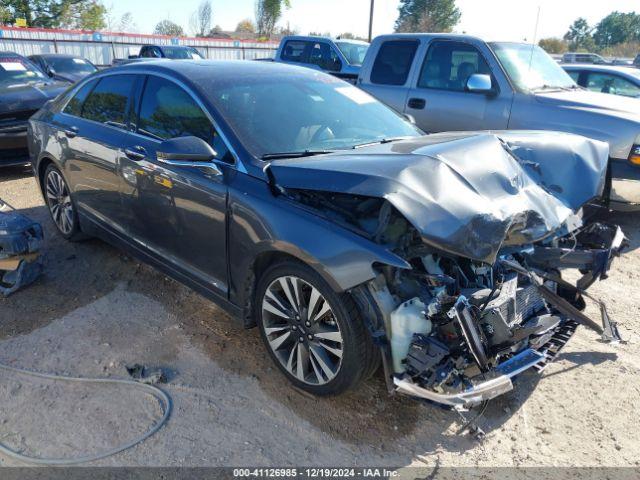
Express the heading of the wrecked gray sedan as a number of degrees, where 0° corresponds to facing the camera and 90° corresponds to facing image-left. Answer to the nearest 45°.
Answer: approximately 315°

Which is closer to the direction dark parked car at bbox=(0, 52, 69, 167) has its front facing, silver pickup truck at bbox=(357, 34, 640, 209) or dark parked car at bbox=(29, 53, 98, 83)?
the silver pickup truck

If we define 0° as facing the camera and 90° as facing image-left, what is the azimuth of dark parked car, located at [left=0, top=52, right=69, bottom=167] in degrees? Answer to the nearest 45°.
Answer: approximately 315°

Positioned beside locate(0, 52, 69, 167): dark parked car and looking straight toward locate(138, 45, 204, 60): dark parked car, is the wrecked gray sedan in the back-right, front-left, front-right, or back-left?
back-right

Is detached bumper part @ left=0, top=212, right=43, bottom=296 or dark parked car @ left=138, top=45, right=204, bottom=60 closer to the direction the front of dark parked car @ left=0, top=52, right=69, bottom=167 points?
the detached bumper part

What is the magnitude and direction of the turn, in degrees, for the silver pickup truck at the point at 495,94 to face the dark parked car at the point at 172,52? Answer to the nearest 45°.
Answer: approximately 180°

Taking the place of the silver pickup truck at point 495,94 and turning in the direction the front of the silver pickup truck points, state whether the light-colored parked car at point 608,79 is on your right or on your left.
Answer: on your left

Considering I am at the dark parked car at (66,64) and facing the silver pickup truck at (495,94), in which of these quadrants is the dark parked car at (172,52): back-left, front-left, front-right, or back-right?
back-left
